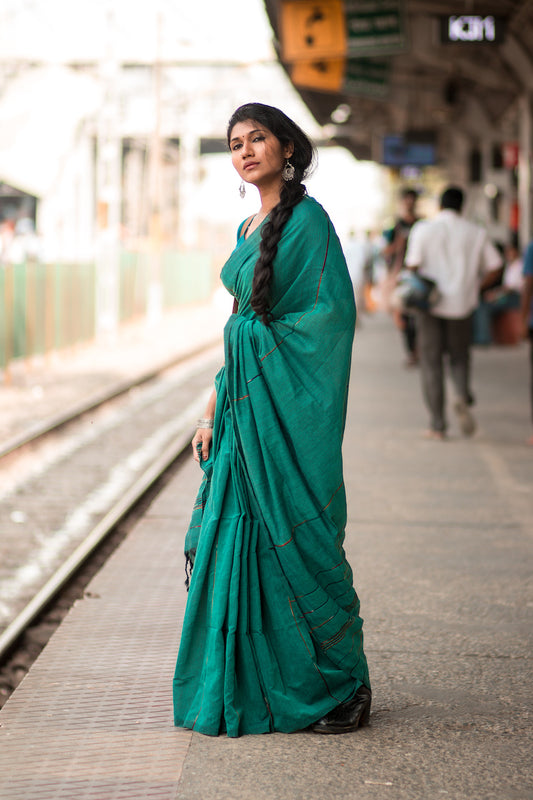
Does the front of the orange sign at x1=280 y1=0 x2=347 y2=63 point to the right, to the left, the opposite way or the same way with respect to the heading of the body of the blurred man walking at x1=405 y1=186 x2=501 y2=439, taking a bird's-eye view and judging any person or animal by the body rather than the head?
the opposite way

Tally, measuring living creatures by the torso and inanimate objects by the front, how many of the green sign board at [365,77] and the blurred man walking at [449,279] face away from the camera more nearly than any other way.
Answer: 1

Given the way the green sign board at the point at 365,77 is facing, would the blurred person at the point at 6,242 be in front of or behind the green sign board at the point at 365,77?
behind

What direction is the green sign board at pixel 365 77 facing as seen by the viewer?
toward the camera

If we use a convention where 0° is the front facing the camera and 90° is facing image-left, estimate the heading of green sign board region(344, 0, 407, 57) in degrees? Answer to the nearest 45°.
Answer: approximately 0°

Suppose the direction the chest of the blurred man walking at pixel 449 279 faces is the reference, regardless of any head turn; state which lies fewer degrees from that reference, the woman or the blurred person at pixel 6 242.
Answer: the blurred person

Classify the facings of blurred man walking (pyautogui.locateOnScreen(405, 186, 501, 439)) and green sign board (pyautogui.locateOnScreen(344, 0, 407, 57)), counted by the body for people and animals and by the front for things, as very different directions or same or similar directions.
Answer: very different directions

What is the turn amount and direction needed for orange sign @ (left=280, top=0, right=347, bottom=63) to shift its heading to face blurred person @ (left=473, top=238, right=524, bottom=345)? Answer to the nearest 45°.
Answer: approximately 135° to its left

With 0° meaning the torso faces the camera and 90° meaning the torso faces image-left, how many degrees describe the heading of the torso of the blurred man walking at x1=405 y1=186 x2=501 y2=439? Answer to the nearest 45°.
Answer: approximately 180°

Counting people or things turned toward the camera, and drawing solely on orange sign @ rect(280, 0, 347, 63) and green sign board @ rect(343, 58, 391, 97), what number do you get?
2
